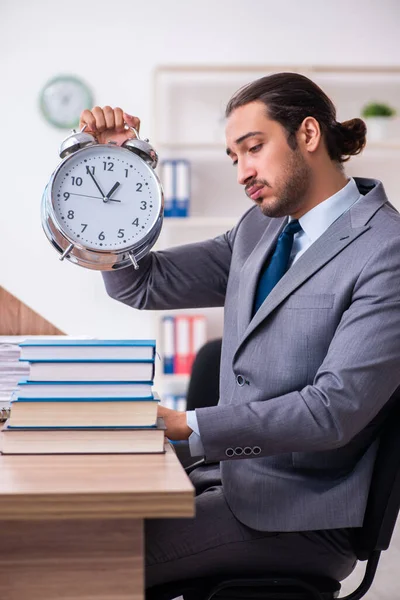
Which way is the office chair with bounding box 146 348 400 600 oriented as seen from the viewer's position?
to the viewer's left

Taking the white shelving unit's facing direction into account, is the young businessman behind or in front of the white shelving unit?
in front

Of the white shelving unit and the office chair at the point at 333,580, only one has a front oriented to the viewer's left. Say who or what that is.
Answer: the office chair

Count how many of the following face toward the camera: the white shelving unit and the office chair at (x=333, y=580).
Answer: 1

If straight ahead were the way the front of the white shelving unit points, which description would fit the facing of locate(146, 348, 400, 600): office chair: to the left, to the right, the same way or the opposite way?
to the right

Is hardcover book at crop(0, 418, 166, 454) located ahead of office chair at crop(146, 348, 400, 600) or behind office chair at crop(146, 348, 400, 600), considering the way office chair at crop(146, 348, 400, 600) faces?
ahead

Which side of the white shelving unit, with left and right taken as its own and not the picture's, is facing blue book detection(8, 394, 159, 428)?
front

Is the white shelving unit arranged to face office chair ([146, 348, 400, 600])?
yes
